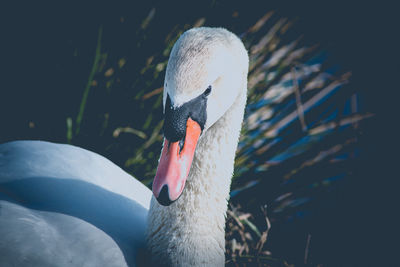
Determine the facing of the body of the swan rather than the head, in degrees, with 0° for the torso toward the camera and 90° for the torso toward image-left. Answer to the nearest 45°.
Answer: approximately 315°
